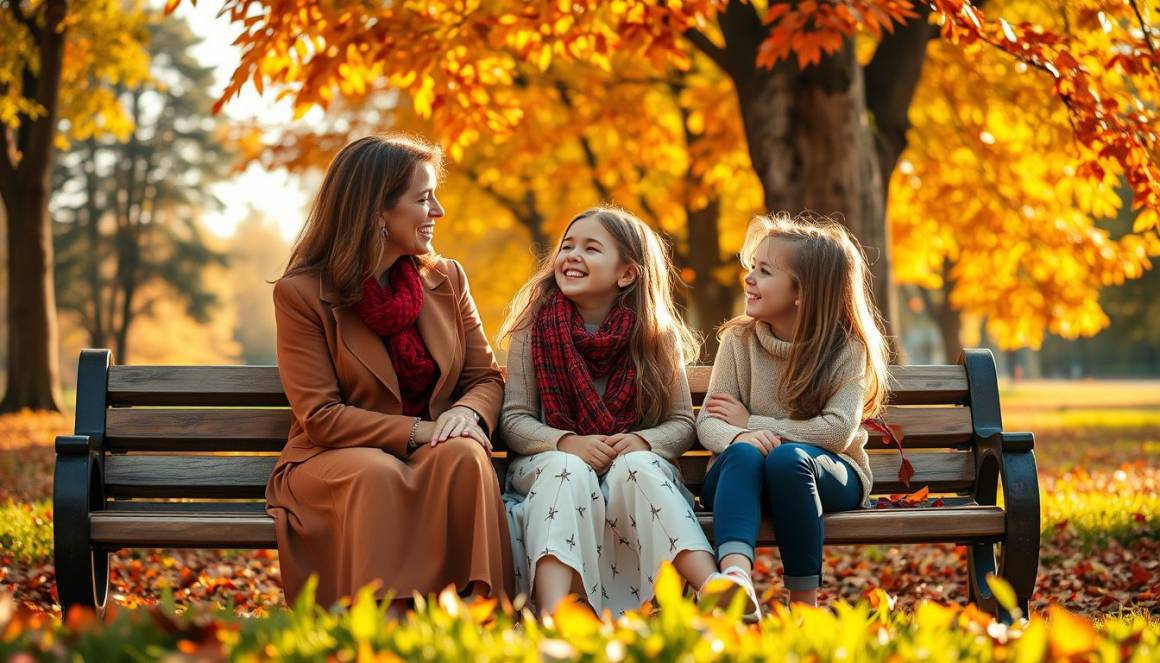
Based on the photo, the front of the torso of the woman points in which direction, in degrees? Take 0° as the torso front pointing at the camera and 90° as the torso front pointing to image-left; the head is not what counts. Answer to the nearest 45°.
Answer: approximately 315°

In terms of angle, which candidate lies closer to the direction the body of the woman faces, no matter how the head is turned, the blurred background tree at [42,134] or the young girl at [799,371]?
the young girl

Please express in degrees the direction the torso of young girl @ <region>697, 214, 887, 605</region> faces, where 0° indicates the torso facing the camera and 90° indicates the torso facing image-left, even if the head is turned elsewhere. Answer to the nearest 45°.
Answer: approximately 45°

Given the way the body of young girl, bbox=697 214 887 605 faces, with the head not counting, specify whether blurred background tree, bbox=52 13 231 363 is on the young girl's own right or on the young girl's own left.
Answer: on the young girl's own right

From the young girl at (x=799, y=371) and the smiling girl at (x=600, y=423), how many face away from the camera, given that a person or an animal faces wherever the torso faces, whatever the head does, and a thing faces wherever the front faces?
0

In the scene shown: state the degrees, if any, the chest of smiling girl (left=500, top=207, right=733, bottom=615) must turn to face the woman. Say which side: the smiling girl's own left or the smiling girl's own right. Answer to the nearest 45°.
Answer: approximately 90° to the smiling girl's own right

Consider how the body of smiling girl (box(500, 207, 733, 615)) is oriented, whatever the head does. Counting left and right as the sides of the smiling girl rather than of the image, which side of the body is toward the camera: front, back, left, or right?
front

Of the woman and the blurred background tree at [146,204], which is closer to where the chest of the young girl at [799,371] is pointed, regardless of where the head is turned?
the woman

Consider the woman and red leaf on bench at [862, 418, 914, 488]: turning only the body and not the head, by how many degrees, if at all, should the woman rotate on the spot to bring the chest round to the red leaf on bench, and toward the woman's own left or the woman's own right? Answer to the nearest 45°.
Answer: approximately 45° to the woman's own left

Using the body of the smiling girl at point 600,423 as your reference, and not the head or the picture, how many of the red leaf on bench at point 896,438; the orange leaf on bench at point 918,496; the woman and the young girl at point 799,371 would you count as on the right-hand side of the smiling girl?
1

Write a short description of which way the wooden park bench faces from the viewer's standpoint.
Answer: facing the viewer

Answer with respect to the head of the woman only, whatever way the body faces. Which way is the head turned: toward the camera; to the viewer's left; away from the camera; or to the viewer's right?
to the viewer's right
